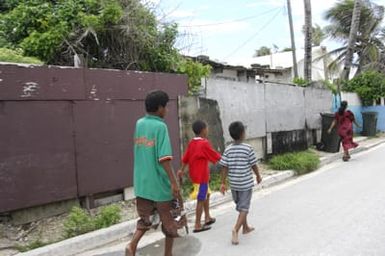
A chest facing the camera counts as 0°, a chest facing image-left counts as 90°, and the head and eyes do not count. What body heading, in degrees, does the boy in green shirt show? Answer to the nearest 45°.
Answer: approximately 225°

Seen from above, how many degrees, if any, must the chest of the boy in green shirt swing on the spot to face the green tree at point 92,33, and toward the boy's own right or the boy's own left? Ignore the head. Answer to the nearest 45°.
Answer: approximately 45° to the boy's own left

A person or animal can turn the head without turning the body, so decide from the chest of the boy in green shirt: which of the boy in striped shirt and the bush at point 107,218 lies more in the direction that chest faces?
the boy in striped shirt

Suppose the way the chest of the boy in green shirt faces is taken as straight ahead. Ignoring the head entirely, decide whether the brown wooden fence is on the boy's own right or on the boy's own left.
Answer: on the boy's own left

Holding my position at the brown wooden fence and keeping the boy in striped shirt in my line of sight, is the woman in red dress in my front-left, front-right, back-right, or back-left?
front-left

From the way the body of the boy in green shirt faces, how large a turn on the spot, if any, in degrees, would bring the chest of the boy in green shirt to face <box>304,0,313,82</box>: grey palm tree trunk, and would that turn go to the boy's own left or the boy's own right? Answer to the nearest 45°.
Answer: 0° — they already face it

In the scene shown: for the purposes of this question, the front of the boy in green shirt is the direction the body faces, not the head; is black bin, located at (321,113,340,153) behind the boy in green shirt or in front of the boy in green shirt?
in front

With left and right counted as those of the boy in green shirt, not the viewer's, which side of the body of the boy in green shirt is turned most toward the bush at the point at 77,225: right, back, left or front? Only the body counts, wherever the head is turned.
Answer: left

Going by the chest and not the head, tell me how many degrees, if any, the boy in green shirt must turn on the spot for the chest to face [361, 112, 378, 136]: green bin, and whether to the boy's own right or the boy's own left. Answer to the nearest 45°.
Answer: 0° — they already face it

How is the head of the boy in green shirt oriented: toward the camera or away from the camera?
away from the camera

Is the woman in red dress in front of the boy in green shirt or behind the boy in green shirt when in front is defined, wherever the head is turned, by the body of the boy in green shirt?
in front
